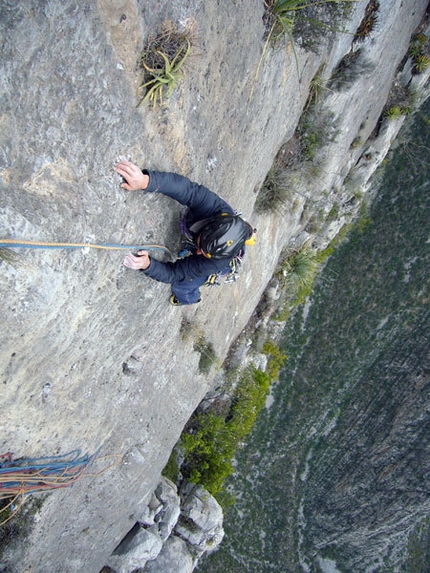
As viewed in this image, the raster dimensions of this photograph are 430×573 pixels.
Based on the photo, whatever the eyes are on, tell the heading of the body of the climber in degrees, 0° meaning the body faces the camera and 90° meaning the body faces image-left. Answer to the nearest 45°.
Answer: approximately 90°

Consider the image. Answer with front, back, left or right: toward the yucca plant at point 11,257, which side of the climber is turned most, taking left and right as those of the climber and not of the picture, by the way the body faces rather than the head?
front
